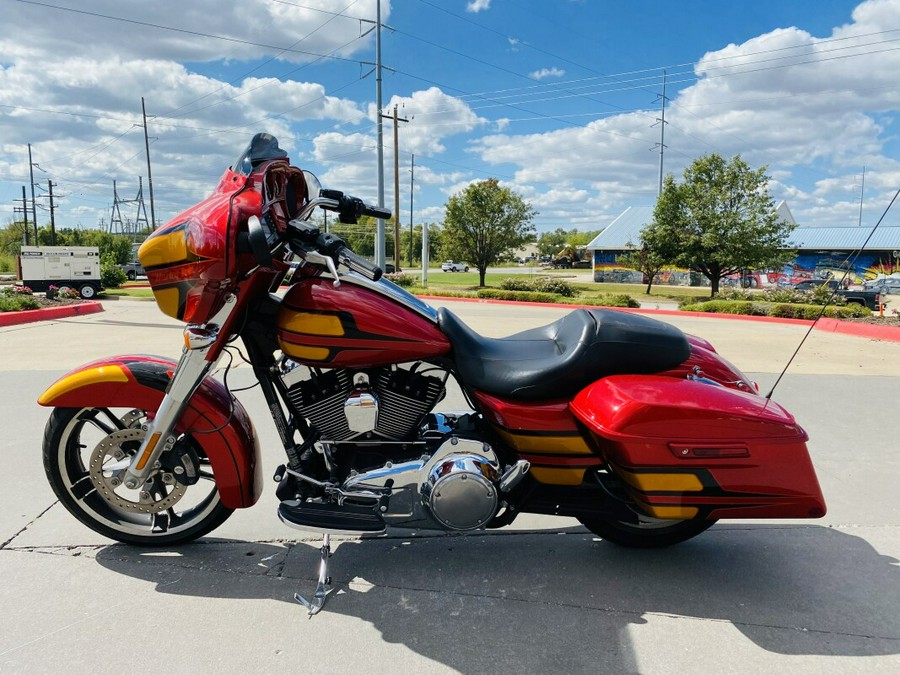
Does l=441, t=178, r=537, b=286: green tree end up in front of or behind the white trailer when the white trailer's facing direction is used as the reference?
behind

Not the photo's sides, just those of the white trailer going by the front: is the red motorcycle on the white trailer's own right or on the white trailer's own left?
on the white trailer's own left

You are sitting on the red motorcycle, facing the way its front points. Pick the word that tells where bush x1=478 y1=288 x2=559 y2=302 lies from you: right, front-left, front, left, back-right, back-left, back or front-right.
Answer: right

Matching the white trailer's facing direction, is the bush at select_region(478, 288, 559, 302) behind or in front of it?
behind

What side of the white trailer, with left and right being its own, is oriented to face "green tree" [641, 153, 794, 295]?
back

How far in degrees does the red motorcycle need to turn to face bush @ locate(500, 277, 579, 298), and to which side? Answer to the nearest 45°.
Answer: approximately 90° to its right

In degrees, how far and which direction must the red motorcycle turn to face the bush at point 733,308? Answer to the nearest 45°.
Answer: approximately 135° to its right

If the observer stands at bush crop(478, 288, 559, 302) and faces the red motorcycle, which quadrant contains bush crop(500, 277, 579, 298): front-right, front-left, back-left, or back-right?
back-left

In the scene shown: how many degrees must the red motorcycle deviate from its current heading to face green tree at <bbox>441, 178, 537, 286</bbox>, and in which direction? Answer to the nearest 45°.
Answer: approximately 90° to its right

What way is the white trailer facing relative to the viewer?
to the viewer's left

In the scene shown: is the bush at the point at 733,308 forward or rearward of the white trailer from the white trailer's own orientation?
rearward

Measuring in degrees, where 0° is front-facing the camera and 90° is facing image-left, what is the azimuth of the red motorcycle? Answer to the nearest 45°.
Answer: approximately 90°

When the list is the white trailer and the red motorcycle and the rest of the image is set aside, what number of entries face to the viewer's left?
2

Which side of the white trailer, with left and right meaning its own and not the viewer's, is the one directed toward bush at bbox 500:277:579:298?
back
